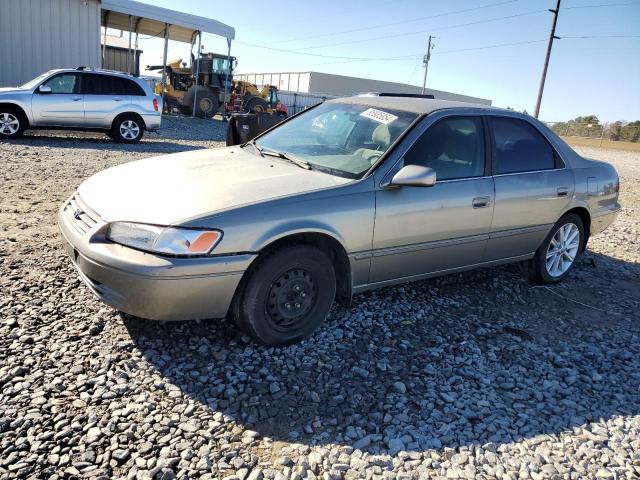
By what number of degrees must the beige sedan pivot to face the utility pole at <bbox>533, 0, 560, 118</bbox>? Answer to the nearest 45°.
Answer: approximately 135° to its right

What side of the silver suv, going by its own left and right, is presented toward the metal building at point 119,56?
right

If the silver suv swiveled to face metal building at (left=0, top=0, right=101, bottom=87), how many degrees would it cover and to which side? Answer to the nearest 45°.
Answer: approximately 90° to its right

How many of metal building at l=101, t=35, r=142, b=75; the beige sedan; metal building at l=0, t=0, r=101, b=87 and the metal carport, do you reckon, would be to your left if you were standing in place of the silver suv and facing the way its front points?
1

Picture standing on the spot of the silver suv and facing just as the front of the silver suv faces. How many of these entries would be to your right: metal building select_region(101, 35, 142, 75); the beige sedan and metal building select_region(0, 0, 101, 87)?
2

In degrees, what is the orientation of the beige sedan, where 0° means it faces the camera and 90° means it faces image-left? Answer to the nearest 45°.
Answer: approximately 45°

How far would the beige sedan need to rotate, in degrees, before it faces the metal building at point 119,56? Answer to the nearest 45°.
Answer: approximately 90° to its right

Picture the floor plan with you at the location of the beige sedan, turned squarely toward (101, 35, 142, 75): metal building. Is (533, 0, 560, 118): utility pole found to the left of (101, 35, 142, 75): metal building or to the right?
right

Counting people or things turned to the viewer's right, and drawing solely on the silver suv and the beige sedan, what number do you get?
0

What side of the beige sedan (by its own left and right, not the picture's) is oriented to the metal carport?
right

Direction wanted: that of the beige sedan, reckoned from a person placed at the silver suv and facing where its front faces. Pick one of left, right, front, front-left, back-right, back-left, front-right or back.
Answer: left

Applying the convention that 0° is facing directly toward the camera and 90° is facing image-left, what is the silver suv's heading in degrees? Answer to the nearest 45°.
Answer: approximately 90°
